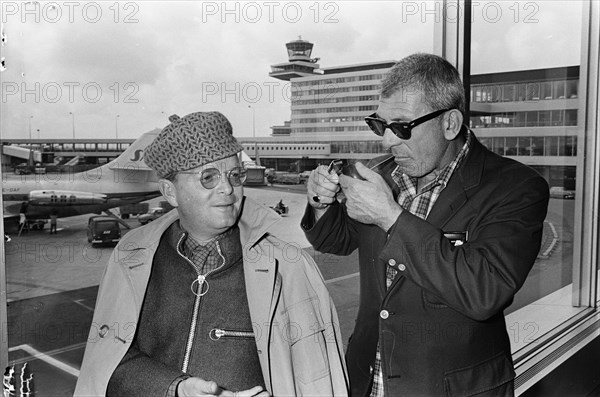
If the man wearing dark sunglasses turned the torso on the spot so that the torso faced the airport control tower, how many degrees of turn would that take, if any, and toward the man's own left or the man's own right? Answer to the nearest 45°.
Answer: approximately 90° to the man's own right

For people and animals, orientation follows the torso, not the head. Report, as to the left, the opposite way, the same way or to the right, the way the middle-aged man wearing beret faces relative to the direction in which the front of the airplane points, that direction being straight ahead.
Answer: to the left

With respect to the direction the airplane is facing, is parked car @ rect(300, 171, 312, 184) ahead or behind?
behind

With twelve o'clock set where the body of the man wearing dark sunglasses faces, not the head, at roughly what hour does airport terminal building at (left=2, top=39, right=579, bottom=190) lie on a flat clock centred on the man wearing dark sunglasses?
The airport terminal building is roughly at 4 o'clock from the man wearing dark sunglasses.

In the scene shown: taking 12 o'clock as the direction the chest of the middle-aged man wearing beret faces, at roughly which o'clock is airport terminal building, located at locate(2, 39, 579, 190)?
The airport terminal building is roughly at 7 o'clock from the middle-aged man wearing beret.

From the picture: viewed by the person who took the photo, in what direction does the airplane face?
facing to the left of the viewer

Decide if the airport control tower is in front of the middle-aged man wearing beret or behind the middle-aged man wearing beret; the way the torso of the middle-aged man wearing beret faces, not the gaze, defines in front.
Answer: behind

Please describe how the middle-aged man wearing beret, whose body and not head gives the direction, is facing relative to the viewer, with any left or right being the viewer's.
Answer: facing the viewer

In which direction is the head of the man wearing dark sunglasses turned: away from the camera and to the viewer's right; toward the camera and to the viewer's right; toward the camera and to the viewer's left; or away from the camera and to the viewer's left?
toward the camera and to the viewer's left

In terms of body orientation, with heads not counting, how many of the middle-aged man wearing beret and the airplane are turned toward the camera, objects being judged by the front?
1

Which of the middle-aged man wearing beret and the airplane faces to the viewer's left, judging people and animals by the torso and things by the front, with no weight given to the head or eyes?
the airplane

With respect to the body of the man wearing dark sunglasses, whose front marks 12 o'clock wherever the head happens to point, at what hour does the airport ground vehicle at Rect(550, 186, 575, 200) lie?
The airport ground vehicle is roughly at 5 o'clock from the man wearing dark sunglasses.
